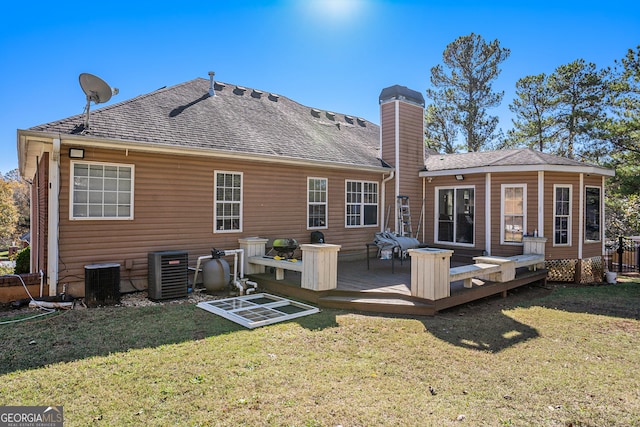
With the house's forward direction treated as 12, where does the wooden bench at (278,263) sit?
The wooden bench is roughly at 7 o'clock from the house.

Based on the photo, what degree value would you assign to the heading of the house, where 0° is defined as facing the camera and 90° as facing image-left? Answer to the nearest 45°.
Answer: approximately 135°

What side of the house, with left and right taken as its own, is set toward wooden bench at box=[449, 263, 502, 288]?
back

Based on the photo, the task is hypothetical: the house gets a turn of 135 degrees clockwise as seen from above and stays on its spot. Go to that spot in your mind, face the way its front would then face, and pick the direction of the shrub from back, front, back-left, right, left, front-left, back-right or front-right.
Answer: back
